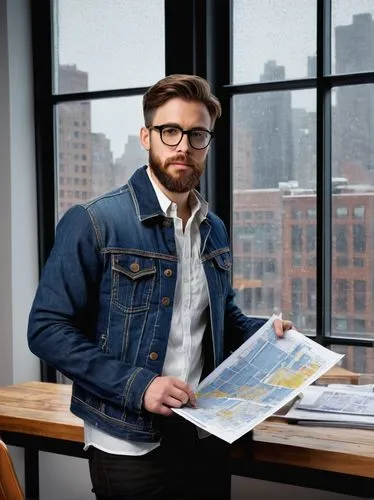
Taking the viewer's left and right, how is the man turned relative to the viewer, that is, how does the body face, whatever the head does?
facing the viewer and to the right of the viewer

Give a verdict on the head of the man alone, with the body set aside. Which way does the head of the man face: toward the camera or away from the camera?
toward the camera

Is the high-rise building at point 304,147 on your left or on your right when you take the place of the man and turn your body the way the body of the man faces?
on your left

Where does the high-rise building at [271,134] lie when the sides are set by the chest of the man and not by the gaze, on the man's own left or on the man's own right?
on the man's own left
